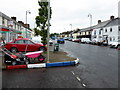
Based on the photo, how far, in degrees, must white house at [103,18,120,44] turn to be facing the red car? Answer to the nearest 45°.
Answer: approximately 45° to its left

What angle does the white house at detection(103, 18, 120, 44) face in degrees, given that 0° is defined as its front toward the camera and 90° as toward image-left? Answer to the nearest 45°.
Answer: approximately 45°

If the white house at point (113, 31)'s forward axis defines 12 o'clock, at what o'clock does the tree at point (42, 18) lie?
The tree is roughly at 11 o'clock from the white house.
